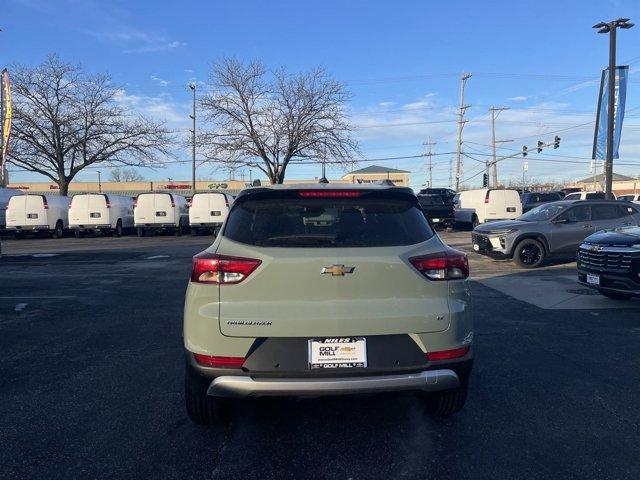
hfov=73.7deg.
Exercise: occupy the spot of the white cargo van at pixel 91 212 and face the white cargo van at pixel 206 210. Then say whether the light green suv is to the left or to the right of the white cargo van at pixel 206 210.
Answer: right

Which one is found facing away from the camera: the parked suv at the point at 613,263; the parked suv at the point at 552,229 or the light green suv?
the light green suv

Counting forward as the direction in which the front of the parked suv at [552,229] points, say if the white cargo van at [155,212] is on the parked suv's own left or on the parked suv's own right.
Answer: on the parked suv's own right

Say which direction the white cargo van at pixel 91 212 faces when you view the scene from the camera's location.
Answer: facing away from the viewer and to the right of the viewer

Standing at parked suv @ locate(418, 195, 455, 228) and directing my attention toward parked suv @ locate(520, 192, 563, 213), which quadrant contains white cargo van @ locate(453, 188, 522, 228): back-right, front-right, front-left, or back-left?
front-right

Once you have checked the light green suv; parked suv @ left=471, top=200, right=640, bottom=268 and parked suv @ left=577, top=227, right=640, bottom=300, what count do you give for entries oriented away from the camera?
1

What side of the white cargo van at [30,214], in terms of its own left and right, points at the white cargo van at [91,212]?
right

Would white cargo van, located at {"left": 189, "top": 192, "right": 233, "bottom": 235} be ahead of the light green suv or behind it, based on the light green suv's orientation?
ahead

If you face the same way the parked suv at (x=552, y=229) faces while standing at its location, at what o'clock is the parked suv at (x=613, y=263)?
the parked suv at (x=613, y=263) is roughly at 10 o'clock from the parked suv at (x=552, y=229).

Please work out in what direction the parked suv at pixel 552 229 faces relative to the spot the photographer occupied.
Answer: facing the viewer and to the left of the viewer

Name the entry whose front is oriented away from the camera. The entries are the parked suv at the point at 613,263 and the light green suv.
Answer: the light green suv

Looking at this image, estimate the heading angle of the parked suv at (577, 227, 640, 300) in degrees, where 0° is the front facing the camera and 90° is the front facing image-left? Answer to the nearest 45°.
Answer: approximately 45°

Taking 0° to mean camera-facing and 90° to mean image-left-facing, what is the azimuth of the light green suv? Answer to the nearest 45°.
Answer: approximately 180°

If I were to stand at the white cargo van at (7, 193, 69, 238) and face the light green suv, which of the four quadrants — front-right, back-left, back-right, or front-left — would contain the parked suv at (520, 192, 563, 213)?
front-left

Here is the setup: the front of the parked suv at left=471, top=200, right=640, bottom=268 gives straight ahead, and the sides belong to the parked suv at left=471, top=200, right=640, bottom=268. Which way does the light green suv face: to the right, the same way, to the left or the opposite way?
to the right
